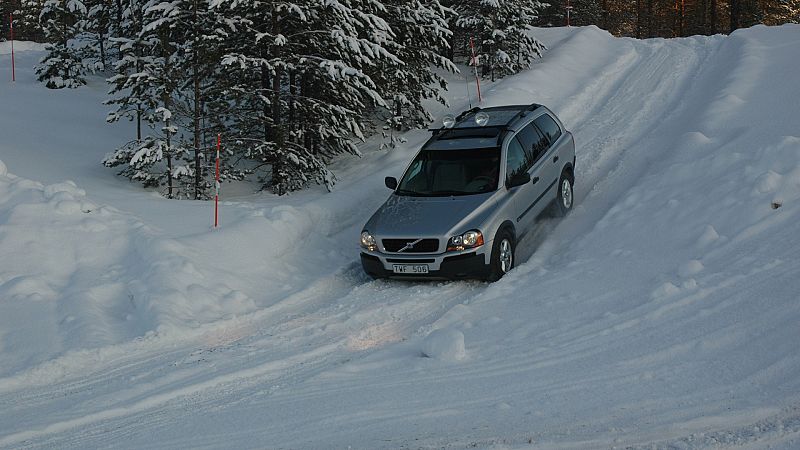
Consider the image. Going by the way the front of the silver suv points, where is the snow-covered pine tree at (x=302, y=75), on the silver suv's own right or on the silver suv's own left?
on the silver suv's own right

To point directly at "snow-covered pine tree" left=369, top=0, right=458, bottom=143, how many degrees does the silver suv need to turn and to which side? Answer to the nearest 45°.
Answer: approximately 135° to its right

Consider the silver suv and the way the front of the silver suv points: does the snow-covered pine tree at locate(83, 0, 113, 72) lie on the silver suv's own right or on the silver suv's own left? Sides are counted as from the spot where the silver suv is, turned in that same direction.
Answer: on the silver suv's own right

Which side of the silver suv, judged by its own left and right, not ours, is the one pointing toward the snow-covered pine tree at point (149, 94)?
right

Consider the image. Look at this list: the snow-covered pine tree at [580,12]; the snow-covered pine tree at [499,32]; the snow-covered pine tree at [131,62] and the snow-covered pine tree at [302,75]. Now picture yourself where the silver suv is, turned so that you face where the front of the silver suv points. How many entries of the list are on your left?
0

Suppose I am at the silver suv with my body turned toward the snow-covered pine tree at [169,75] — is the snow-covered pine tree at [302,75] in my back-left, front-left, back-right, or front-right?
front-right

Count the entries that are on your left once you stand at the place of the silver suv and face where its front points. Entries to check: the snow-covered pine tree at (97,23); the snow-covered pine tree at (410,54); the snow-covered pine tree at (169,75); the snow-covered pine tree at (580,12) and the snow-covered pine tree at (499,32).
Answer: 0

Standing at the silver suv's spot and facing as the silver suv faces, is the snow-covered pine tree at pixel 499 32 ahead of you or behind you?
behind

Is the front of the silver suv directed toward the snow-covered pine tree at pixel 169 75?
no

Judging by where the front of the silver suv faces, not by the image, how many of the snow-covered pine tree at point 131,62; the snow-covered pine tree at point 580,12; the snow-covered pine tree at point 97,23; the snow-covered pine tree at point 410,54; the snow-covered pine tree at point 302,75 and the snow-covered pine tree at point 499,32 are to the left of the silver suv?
0

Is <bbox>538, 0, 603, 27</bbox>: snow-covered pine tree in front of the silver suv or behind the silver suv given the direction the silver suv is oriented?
behind

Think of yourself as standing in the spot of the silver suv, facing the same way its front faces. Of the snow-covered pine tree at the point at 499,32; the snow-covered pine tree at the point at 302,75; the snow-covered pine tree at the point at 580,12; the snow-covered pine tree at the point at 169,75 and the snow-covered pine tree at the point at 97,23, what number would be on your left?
0

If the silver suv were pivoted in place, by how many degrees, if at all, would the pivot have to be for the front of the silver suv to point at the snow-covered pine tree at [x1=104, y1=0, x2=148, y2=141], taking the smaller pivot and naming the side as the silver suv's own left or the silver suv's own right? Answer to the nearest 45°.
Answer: approximately 90° to the silver suv's own right

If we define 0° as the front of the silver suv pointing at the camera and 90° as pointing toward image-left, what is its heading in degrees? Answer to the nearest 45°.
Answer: approximately 45°
